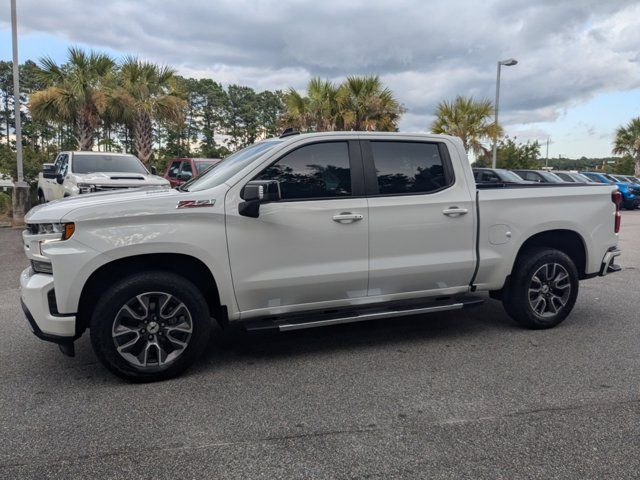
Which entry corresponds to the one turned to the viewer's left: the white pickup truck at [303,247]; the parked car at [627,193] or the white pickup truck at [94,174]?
the white pickup truck at [303,247]

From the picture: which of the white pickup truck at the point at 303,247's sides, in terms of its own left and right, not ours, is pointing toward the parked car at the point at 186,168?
right

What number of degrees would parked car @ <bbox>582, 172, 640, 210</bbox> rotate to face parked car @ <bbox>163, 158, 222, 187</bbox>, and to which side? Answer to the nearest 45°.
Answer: approximately 90° to its right

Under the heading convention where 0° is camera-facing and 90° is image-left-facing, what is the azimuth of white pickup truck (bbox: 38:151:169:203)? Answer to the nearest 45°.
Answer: approximately 315°

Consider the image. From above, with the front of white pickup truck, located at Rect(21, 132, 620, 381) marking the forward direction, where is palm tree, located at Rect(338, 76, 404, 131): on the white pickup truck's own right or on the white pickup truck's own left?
on the white pickup truck's own right

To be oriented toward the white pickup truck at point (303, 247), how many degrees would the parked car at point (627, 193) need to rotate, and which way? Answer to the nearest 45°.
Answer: approximately 45° to its right

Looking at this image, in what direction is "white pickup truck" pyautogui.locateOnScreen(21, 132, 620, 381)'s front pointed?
to the viewer's left

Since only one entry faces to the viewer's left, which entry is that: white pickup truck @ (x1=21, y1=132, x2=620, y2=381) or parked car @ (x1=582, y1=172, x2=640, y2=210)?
the white pickup truck

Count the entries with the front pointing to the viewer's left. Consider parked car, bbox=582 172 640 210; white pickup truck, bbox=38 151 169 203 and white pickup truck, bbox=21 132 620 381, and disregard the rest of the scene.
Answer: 1

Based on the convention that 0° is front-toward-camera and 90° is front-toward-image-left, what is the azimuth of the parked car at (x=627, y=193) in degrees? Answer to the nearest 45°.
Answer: approximately 315°

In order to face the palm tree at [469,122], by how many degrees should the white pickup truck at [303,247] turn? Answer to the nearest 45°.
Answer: approximately 90° to its right

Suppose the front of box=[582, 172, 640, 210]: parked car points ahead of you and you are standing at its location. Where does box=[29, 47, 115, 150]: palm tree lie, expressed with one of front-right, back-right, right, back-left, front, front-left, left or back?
right

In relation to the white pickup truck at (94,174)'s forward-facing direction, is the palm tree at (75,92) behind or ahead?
behind
